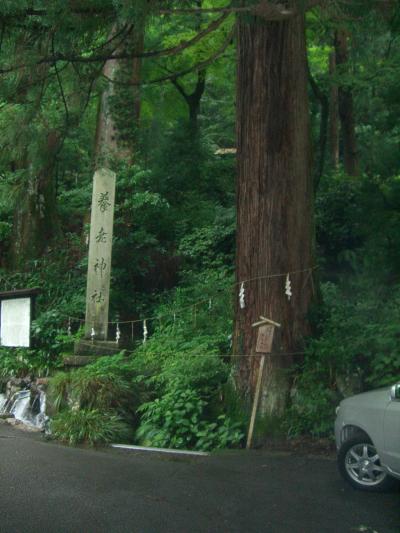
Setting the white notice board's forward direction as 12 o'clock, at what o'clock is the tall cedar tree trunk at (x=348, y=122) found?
The tall cedar tree trunk is roughly at 8 o'clock from the white notice board.

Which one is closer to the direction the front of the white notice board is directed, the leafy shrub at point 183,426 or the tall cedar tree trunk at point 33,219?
the leafy shrub

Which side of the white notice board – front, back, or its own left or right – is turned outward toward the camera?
front

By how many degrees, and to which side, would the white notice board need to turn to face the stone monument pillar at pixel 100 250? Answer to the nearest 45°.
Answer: approximately 90° to its left

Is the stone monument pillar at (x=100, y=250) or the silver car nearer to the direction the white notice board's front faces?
the silver car

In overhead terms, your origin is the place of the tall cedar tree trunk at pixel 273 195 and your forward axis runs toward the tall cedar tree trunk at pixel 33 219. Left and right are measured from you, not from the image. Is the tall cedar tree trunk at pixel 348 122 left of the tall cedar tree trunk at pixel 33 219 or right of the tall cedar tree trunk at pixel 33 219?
right

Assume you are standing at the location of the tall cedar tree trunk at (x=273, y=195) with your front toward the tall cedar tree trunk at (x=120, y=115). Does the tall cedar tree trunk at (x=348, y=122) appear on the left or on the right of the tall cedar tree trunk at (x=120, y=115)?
right

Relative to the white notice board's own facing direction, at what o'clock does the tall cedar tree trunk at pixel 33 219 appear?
The tall cedar tree trunk is roughly at 6 o'clock from the white notice board.

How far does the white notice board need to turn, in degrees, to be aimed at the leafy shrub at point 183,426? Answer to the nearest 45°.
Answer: approximately 45° to its left

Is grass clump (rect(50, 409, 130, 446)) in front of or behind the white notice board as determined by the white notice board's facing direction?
in front

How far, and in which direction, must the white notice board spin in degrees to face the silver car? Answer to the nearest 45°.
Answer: approximately 45° to its left
